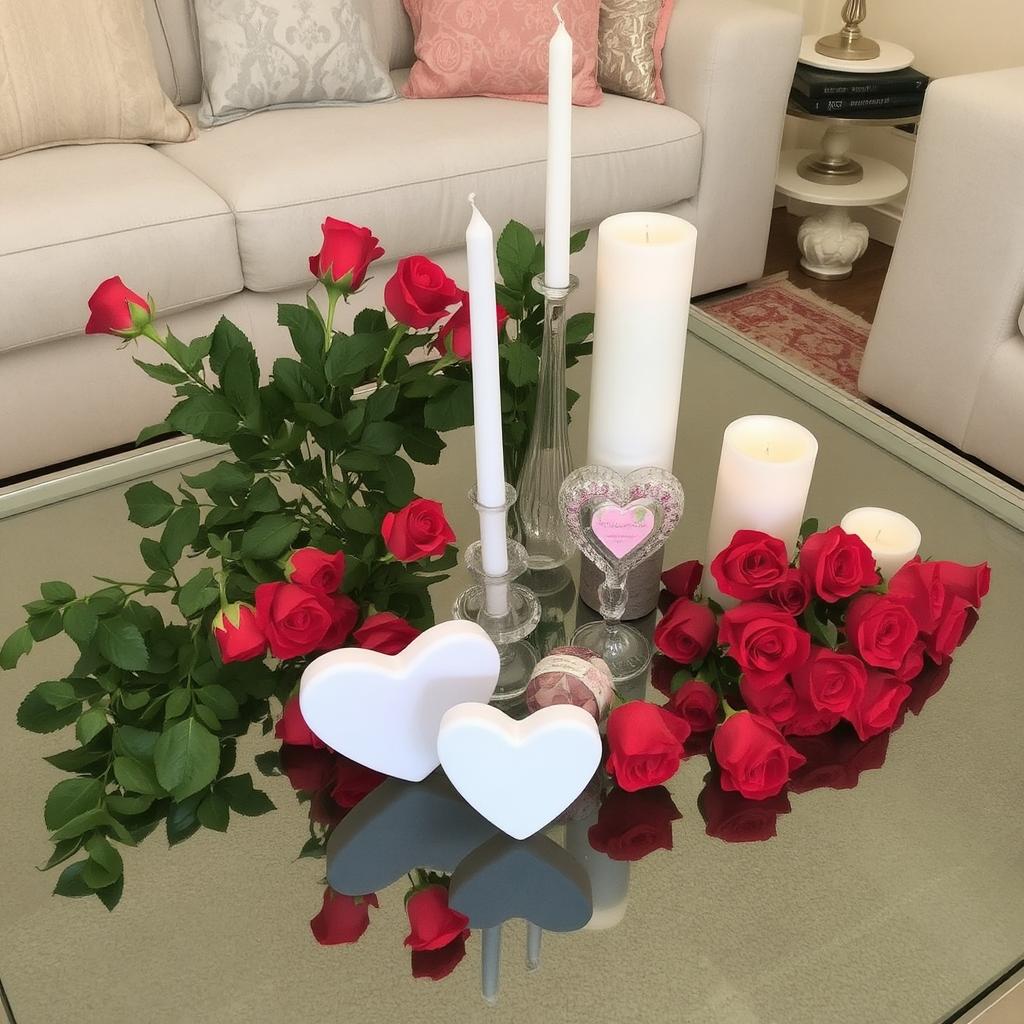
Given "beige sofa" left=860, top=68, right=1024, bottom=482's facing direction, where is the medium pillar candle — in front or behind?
in front

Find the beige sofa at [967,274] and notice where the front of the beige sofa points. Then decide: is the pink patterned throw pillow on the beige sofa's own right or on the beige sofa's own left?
on the beige sofa's own right

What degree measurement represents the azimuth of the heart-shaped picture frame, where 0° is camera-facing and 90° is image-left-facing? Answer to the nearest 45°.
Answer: approximately 0°

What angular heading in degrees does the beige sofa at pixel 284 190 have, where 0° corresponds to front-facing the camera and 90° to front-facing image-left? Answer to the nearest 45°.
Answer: approximately 315°

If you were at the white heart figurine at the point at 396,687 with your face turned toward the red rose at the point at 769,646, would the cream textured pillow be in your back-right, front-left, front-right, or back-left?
back-left

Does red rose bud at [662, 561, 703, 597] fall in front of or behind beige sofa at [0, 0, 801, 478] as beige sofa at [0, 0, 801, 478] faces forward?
in front

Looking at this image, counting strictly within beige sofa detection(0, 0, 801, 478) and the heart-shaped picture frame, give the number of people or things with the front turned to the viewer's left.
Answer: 0

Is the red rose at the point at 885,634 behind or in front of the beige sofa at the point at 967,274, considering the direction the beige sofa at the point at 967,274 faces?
in front
